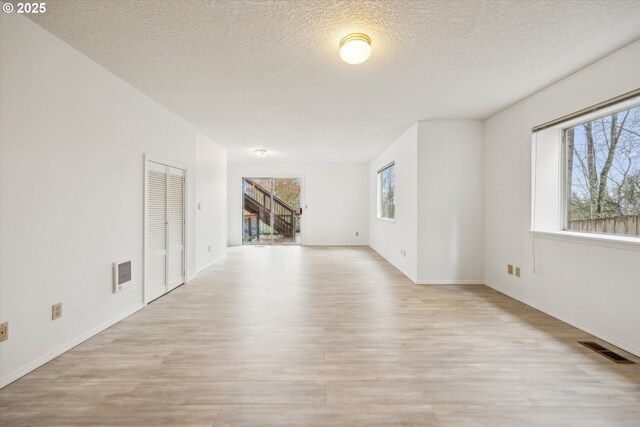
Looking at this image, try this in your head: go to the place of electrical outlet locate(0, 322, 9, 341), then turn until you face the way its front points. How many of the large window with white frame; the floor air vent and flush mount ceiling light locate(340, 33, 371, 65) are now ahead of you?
3

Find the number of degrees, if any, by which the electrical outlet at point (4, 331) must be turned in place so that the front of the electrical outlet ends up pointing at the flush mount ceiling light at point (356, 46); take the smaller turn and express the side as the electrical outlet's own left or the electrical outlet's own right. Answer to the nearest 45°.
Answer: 0° — it already faces it

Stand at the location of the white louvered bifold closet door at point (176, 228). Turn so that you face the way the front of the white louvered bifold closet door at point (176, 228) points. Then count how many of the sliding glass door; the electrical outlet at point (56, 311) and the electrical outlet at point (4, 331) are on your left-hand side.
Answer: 1

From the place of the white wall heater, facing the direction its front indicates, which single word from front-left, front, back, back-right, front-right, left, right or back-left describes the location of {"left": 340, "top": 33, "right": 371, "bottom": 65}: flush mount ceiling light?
front

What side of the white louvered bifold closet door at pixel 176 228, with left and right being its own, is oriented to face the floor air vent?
front

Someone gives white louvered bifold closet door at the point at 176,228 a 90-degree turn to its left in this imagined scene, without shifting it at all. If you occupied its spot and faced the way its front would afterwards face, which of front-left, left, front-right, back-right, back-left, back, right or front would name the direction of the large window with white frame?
right

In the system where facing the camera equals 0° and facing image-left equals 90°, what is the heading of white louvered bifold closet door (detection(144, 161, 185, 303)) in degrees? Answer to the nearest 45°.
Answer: approximately 315°

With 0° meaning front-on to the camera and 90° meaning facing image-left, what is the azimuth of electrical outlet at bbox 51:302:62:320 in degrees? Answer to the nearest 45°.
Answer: approximately 315°

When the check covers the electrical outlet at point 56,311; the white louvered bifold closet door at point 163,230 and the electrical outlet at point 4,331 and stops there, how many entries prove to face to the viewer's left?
0

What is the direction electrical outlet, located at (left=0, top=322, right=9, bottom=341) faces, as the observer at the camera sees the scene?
facing the viewer and to the right of the viewer

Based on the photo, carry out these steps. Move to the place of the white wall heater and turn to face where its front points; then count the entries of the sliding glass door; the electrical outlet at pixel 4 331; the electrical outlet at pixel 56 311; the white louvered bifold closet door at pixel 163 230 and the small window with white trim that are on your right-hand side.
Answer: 2

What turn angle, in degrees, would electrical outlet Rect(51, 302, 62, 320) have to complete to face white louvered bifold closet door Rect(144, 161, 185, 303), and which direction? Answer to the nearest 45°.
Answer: approximately 90° to its left

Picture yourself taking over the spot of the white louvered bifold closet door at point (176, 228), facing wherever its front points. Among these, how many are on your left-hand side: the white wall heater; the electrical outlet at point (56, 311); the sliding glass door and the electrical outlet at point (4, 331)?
1

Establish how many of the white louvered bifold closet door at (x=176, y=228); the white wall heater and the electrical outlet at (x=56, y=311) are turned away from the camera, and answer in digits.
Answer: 0
